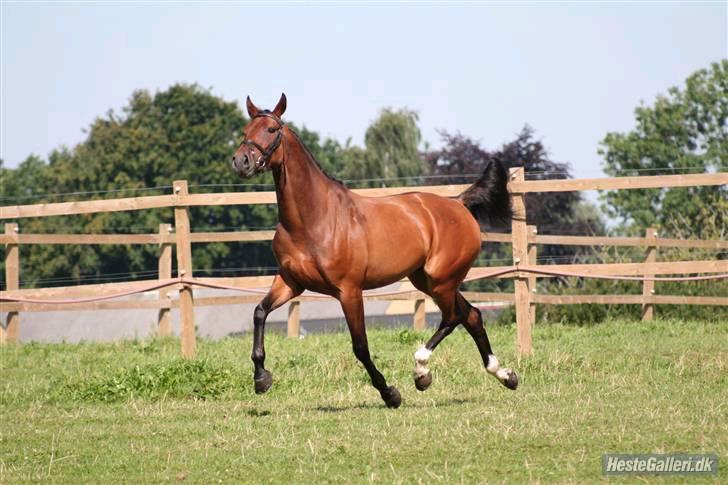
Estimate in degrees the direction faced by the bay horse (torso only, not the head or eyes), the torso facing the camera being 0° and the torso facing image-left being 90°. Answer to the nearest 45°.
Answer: approximately 45°

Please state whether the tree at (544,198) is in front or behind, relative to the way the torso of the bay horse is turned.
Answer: behind
